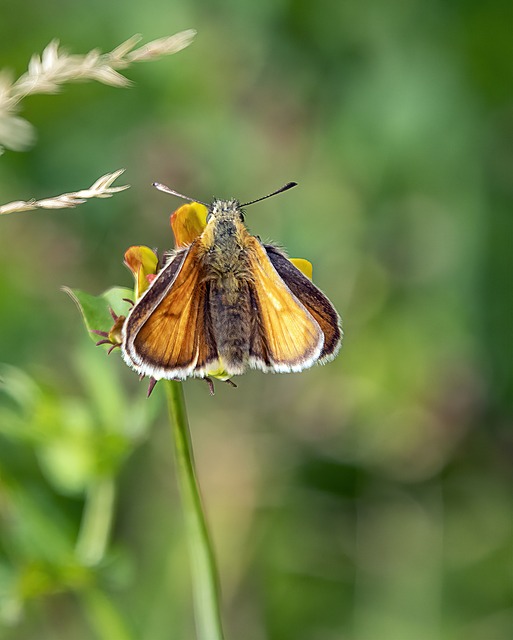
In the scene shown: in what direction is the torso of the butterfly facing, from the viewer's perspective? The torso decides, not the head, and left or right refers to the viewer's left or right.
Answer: facing away from the viewer
